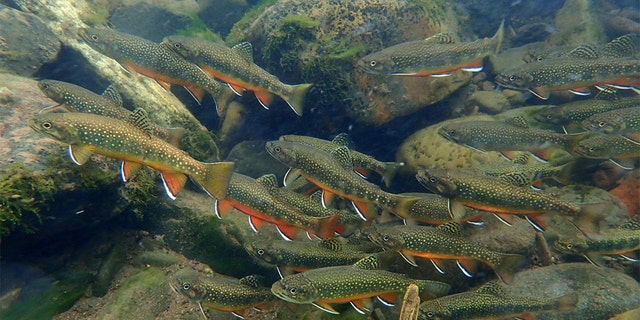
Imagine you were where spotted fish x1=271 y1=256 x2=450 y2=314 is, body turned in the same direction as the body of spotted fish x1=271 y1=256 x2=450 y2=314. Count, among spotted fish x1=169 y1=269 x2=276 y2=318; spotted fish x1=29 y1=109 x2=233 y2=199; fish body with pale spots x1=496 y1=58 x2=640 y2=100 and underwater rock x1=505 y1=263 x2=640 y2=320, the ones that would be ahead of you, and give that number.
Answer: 2

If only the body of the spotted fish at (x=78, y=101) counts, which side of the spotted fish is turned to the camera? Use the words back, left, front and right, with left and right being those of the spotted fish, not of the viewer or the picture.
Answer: left

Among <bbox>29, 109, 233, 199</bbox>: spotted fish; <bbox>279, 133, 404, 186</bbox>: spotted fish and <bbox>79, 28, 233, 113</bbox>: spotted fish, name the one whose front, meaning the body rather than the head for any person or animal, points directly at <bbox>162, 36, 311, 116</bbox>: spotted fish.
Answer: <bbox>279, 133, 404, 186</bbox>: spotted fish

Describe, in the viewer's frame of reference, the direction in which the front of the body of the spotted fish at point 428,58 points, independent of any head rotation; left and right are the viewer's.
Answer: facing to the left of the viewer

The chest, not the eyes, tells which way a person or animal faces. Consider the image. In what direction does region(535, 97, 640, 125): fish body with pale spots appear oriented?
to the viewer's left

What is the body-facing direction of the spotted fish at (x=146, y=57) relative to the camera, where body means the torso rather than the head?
to the viewer's left

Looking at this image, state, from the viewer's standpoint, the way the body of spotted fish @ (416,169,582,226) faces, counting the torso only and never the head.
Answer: to the viewer's left

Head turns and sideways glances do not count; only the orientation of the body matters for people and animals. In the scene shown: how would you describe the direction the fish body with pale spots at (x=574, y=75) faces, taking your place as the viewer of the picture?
facing to the left of the viewer

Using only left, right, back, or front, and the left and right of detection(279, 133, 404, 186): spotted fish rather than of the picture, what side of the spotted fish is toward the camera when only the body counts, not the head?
left
